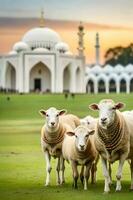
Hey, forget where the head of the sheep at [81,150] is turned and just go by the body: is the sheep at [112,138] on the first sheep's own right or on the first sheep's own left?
on the first sheep's own left

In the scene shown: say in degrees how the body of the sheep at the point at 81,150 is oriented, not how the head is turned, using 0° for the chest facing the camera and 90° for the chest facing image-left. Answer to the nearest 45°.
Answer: approximately 0°

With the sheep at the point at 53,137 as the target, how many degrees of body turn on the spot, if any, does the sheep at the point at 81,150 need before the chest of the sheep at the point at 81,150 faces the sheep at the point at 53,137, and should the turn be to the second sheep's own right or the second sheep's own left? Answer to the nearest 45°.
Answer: approximately 135° to the second sheep's own right
